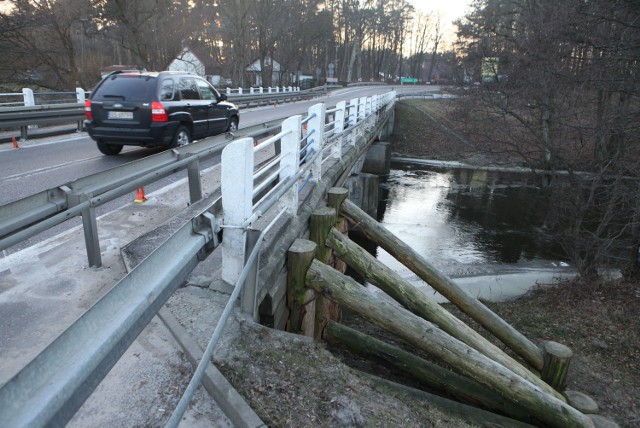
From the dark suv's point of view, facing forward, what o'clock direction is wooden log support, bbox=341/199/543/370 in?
The wooden log support is roughly at 3 o'clock from the dark suv.

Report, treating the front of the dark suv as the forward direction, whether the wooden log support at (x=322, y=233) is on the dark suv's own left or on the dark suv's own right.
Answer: on the dark suv's own right

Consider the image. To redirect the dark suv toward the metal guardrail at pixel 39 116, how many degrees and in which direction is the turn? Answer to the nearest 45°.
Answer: approximately 90° to its left

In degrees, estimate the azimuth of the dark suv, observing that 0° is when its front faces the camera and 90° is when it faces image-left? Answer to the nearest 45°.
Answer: approximately 225°

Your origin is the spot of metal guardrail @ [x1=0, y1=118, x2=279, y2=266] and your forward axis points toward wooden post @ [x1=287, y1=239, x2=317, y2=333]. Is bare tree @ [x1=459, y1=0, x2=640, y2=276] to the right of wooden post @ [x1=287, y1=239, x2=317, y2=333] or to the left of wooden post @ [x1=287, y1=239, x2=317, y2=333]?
left

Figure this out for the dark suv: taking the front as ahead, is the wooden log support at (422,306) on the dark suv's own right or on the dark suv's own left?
on the dark suv's own right

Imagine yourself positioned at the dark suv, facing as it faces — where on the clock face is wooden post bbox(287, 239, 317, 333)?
The wooden post is roughly at 4 o'clock from the dark suv.

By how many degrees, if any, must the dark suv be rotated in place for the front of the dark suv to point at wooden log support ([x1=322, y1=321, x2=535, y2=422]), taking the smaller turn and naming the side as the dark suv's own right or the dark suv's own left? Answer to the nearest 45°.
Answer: approximately 90° to the dark suv's own right

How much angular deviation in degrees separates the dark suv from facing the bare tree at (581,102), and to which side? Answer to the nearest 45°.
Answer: approximately 45° to its right
